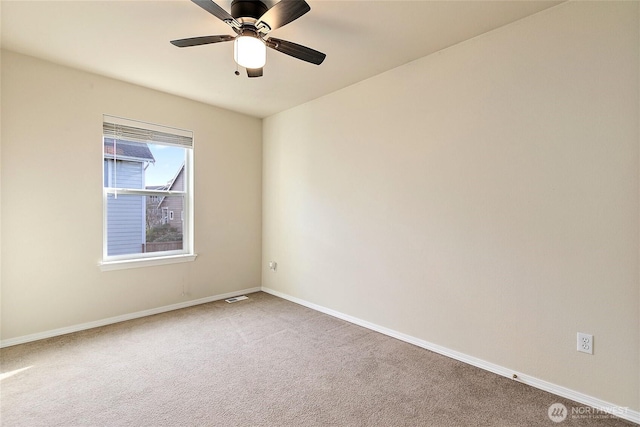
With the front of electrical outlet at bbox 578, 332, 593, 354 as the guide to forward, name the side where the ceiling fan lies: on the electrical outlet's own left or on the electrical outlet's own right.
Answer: on the electrical outlet's own right

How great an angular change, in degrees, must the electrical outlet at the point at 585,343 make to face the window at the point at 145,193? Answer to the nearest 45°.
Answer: approximately 90° to its right

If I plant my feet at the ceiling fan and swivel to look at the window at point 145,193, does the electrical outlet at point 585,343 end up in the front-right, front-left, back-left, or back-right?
back-right

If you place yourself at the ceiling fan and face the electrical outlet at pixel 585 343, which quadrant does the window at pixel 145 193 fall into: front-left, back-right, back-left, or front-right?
back-left

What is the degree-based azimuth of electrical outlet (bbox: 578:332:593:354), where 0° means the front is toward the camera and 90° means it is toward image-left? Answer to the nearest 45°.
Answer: approximately 0°
